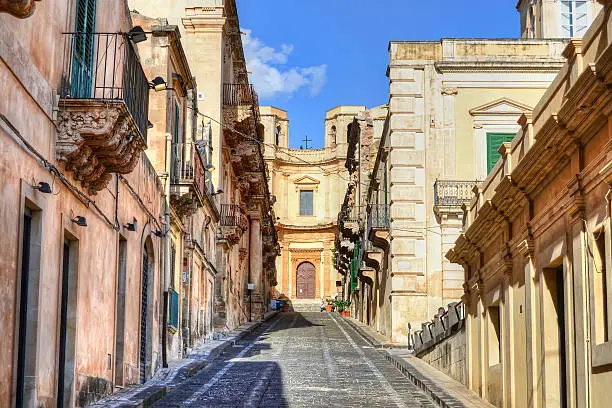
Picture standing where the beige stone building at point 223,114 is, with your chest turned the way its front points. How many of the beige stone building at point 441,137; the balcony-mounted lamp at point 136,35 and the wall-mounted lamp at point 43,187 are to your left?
0

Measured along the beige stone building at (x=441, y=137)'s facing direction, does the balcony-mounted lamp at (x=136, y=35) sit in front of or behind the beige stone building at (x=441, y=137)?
in front

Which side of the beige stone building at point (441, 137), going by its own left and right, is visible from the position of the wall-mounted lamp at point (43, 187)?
front

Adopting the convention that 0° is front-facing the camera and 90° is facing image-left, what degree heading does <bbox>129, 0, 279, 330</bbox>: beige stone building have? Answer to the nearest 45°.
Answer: approximately 270°

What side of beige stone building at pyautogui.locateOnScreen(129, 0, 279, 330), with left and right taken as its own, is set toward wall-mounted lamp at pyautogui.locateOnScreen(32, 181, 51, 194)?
right

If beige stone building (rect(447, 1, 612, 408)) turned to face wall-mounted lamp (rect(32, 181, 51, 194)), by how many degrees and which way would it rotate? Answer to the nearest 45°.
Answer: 0° — it already faces it

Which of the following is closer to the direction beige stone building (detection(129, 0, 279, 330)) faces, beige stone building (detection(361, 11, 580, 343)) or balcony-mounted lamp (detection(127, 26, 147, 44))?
the beige stone building

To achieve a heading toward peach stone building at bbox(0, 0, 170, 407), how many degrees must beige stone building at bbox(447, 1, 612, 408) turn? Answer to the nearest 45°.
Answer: approximately 45° to its right

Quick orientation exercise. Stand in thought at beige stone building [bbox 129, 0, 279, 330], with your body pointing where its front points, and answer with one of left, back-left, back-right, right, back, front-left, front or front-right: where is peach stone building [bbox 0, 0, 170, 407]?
right

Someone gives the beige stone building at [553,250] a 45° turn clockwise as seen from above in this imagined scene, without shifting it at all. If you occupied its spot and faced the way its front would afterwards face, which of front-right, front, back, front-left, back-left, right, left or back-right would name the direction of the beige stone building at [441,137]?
right
